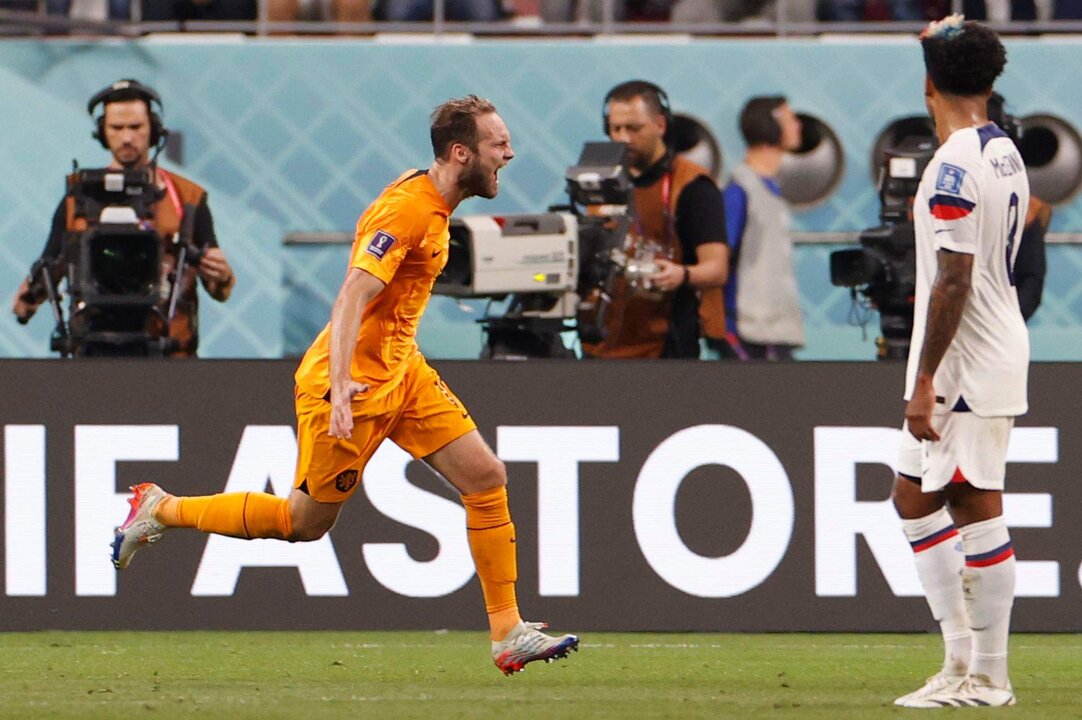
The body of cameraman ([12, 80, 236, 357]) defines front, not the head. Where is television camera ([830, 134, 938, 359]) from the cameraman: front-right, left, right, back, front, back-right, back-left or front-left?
left

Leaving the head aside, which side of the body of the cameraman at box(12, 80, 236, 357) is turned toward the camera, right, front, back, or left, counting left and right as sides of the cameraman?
front

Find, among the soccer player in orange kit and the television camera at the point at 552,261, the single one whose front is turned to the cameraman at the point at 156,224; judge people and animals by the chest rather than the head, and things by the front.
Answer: the television camera

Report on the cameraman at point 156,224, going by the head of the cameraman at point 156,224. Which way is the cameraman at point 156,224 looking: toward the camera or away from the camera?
toward the camera

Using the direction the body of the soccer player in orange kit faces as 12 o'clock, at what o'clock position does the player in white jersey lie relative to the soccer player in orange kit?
The player in white jersey is roughly at 1 o'clock from the soccer player in orange kit.

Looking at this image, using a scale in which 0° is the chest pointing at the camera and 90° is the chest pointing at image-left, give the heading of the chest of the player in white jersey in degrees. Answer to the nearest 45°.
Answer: approximately 135°

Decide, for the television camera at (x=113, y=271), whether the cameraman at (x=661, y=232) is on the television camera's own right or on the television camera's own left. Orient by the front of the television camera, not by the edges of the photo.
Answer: on the television camera's own left

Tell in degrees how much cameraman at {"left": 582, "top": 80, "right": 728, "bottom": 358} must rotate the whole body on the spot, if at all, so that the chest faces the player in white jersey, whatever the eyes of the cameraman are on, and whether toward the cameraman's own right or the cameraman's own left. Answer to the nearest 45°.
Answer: approximately 45° to the cameraman's own left

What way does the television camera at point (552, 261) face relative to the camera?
to the viewer's left

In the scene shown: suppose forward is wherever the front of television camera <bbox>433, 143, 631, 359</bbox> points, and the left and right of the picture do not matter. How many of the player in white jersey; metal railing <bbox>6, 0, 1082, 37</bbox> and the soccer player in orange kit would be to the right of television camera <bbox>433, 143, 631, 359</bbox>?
1

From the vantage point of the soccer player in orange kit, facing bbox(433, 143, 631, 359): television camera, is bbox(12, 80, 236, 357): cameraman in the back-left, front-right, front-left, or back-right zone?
front-left

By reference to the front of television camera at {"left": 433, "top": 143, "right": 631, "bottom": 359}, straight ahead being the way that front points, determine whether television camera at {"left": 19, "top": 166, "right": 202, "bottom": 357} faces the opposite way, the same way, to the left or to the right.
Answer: to the left

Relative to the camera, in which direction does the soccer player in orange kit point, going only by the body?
to the viewer's right
